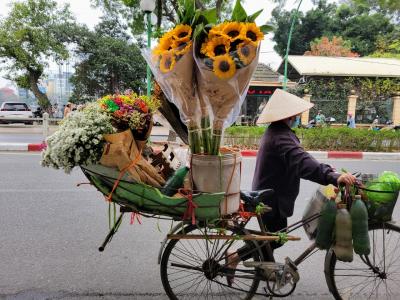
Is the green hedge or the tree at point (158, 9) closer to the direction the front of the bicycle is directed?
the green hedge

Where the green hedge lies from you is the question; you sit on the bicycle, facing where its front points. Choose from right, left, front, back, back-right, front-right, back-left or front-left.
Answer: left

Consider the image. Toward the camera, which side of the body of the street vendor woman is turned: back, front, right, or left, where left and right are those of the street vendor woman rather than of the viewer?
right

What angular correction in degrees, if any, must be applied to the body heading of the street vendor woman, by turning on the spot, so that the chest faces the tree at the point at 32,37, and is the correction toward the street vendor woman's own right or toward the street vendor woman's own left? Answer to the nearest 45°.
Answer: approximately 135° to the street vendor woman's own left

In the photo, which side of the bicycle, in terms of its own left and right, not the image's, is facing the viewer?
right

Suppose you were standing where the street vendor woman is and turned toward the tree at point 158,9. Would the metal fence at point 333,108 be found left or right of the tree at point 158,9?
right

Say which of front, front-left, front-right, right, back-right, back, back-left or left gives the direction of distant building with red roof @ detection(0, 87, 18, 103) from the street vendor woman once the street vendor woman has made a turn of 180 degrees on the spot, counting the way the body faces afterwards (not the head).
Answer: front-right

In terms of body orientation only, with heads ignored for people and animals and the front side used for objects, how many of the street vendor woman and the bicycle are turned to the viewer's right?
2

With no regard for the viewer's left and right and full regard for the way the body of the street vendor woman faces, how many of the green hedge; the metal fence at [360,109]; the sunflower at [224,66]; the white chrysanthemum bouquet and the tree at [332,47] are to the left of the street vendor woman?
3

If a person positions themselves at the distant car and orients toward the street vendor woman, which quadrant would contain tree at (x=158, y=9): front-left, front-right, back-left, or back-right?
front-left

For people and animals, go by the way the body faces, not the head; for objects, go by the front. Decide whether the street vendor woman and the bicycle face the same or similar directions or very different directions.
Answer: same or similar directions

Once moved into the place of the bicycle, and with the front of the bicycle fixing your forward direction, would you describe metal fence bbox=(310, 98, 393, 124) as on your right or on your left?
on your left

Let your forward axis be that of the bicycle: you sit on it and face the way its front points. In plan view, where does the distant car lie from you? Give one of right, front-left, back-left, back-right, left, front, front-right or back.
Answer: back-left

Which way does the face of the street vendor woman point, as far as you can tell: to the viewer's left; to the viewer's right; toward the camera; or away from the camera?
to the viewer's right

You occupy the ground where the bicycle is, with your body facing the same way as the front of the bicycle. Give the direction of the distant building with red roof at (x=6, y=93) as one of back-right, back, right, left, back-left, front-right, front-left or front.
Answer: back-left
